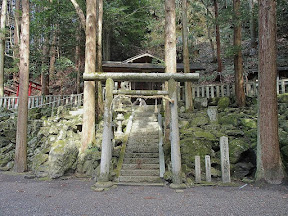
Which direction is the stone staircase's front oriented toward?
toward the camera

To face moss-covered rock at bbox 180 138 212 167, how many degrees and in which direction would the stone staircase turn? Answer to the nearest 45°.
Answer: approximately 90° to its left

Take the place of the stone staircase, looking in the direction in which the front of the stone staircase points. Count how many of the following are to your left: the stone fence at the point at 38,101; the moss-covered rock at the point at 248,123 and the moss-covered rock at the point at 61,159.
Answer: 1

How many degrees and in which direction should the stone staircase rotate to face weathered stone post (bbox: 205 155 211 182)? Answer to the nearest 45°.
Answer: approximately 45° to its left

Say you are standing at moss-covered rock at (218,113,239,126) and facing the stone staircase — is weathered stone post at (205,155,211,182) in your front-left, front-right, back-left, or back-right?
front-left

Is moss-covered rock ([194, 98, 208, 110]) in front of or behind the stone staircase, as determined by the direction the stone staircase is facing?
behind

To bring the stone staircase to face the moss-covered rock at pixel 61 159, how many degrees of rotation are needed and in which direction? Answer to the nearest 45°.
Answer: approximately 90° to its right

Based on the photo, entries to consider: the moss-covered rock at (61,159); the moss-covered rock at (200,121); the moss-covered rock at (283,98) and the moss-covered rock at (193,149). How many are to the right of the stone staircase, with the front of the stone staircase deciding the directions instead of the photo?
1

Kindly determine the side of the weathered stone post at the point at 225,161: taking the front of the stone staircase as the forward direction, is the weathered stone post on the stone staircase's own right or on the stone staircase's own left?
on the stone staircase's own left

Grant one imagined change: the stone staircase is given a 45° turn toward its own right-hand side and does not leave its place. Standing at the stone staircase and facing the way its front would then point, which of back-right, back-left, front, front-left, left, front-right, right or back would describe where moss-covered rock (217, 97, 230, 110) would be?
back

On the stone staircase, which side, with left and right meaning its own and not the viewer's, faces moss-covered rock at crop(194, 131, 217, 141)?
left

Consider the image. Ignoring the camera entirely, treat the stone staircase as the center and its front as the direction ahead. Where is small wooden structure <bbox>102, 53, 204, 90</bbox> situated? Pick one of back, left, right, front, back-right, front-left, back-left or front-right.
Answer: back

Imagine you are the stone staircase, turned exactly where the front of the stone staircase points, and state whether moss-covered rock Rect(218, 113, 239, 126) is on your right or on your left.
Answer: on your left

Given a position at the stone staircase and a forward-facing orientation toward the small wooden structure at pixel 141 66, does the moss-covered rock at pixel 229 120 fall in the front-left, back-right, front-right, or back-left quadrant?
front-right

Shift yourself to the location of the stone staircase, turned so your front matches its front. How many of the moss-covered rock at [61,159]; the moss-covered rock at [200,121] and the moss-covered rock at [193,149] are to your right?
1

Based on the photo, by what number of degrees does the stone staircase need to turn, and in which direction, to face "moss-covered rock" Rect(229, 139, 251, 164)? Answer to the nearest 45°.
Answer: approximately 90° to its left
